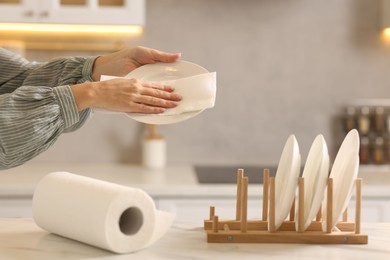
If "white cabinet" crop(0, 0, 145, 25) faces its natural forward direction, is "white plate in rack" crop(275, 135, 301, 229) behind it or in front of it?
in front

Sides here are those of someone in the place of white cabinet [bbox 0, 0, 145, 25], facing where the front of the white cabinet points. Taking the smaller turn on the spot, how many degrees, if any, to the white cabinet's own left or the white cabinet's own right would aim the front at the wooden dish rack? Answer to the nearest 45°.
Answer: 0° — it already faces it

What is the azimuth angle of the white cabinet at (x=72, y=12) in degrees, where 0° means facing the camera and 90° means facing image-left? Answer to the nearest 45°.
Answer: approximately 0°

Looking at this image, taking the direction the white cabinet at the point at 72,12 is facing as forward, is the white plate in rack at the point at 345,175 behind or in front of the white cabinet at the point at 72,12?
in front

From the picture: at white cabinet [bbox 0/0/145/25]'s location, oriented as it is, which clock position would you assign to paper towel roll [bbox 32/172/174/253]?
The paper towel roll is roughly at 12 o'clock from the white cabinet.

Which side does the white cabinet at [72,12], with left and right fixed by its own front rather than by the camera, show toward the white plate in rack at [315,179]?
front
